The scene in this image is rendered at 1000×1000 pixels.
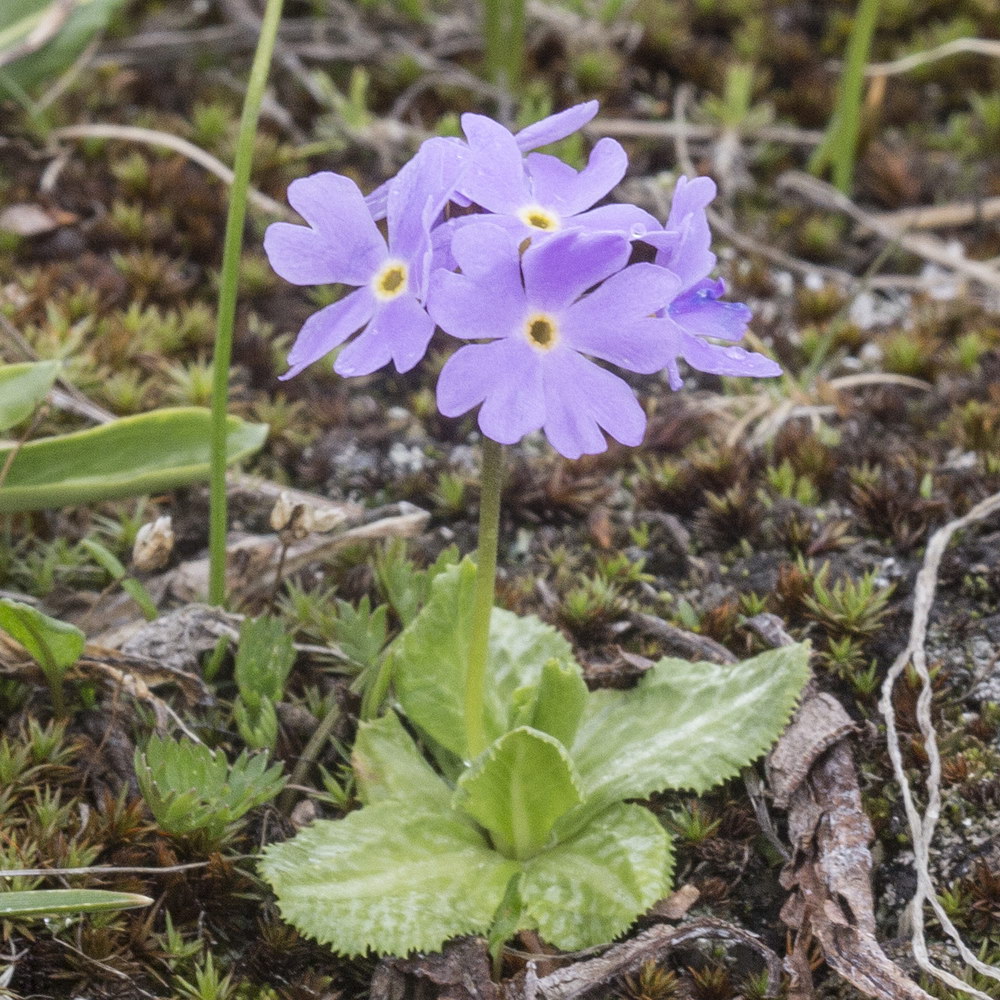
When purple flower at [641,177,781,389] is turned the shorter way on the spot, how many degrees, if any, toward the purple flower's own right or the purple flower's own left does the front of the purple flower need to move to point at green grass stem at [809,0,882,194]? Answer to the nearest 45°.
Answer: approximately 90° to the purple flower's own left

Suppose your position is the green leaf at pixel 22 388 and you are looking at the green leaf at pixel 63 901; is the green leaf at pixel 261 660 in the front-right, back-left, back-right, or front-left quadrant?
front-left

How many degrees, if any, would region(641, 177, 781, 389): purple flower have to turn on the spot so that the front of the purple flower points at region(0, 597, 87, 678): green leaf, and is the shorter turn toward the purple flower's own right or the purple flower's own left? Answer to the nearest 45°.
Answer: approximately 180°

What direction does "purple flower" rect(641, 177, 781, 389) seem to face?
to the viewer's right
